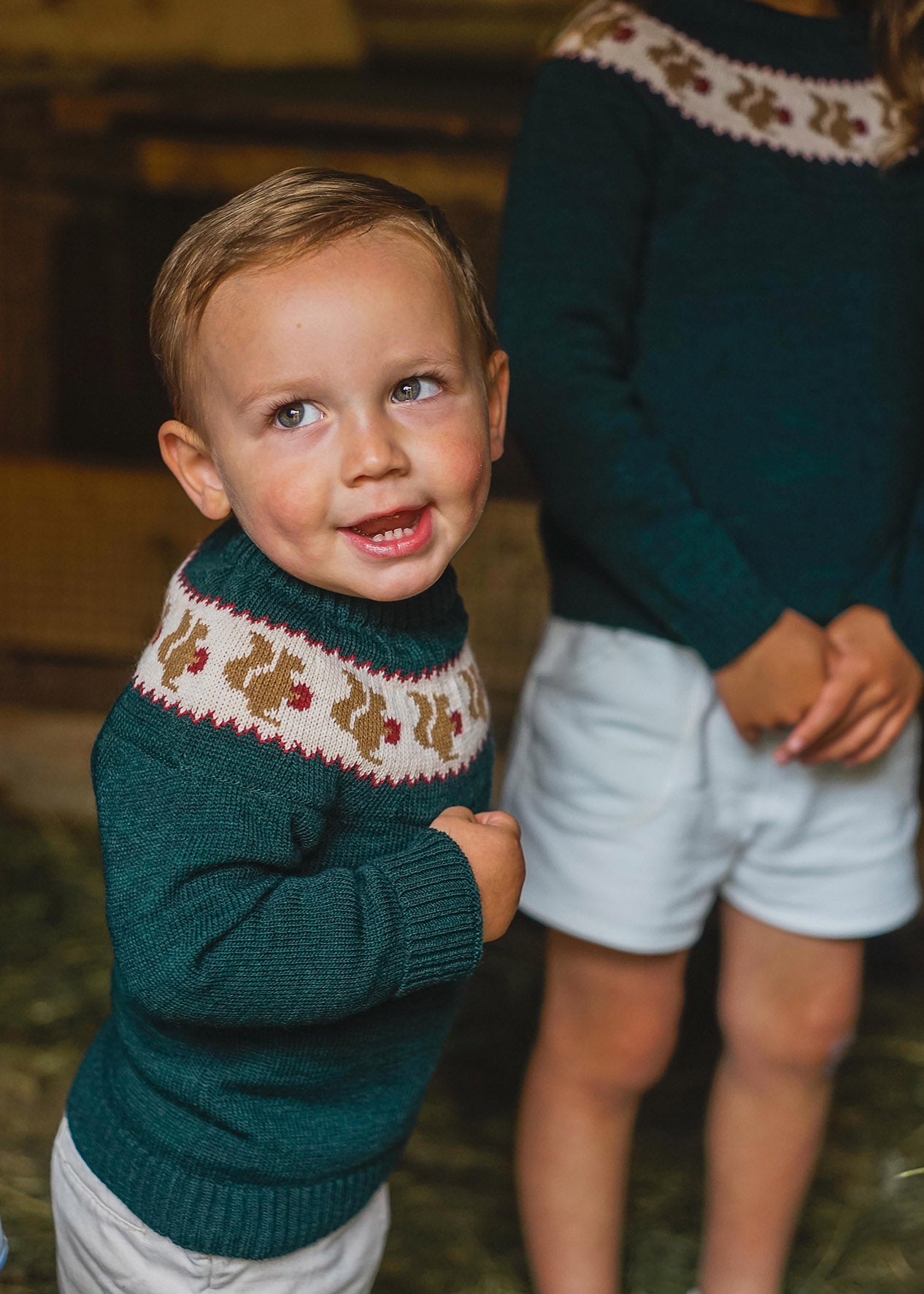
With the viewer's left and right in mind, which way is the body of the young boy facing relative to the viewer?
facing the viewer and to the right of the viewer
